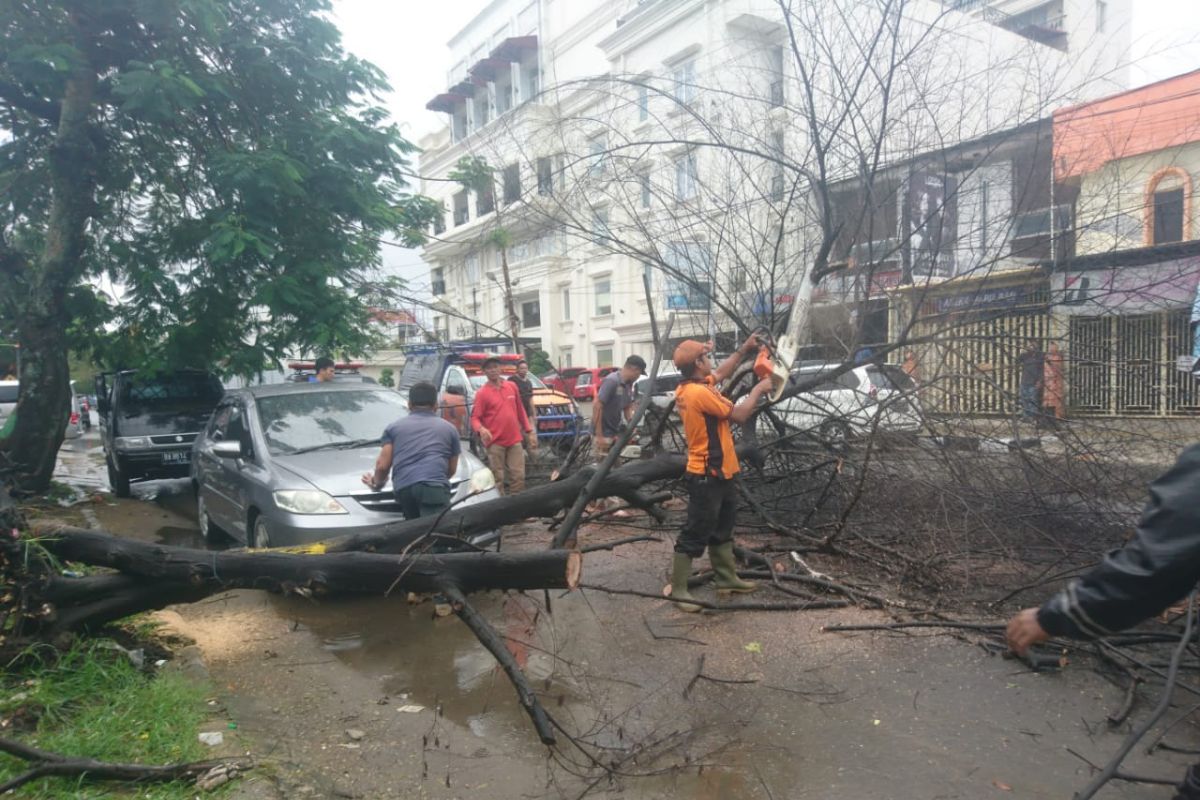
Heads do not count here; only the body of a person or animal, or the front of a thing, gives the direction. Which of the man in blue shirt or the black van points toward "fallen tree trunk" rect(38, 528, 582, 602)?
the black van

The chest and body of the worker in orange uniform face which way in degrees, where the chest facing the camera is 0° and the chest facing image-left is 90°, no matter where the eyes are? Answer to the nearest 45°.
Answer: approximately 270°

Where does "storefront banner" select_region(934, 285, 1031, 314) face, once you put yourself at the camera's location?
facing the viewer and to the left of the viewer

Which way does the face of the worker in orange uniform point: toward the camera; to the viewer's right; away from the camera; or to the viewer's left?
to the viewer's right

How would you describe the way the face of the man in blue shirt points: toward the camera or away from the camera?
away from the camera

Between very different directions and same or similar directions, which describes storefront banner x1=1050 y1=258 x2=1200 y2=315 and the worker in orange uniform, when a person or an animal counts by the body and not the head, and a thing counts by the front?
very different directions

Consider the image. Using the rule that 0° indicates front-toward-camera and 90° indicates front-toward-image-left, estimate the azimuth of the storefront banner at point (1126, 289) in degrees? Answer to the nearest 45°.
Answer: approximately 45°

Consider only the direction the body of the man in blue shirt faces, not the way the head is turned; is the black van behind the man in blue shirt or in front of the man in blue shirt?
in front

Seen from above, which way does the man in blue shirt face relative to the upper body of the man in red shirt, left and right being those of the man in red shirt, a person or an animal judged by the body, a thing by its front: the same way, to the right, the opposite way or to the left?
the opposite way

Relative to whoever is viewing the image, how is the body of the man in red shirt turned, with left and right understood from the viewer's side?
facing the viewer

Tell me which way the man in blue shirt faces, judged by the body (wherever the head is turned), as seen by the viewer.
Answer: away from the camera

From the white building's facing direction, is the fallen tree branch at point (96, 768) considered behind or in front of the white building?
in front

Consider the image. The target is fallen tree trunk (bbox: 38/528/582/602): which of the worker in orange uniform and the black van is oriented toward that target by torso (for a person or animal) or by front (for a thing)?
the black van

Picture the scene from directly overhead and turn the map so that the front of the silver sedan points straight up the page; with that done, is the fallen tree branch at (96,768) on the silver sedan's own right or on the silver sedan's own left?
on the silver sedan's own right

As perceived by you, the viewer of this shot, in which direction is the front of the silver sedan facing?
facing the viewer and to the right of the viewer

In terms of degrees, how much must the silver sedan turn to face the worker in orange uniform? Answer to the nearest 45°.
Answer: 0° — it already faces them
